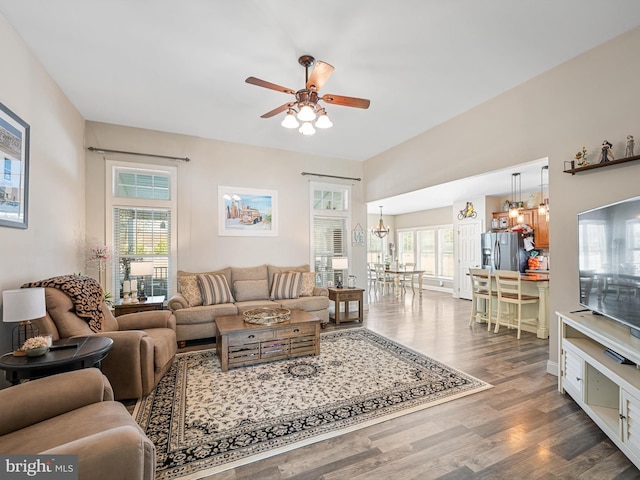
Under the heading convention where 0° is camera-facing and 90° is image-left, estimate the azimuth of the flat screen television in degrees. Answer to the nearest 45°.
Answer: approximately 45°

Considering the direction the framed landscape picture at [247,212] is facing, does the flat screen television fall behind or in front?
in front

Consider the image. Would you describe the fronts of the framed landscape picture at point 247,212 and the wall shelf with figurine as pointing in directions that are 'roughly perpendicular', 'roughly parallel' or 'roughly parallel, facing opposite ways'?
roughly perpendicular

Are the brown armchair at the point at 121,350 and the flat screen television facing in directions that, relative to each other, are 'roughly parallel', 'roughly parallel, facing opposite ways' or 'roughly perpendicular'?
roughly parallel, facing opposite ways

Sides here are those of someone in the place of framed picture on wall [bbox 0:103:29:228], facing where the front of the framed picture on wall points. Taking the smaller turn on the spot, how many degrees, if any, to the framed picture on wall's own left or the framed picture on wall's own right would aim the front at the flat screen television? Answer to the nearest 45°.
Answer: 0° — it already faces it

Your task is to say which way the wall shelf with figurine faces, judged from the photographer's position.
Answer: facing the viewer and to the left of the viewer

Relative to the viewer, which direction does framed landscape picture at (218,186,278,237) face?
toward the camera

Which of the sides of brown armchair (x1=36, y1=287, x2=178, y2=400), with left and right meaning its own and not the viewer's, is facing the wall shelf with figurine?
front

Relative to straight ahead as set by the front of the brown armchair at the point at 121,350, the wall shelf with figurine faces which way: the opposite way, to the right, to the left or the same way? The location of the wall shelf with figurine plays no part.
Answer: the opposite way

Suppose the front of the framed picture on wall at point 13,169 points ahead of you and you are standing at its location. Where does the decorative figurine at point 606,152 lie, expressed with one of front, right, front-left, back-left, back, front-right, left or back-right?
front

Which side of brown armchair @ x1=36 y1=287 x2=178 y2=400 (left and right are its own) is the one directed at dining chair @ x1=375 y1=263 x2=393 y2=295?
left

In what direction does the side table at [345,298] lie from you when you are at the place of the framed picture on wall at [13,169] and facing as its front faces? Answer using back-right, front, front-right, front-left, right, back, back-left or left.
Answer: front-left

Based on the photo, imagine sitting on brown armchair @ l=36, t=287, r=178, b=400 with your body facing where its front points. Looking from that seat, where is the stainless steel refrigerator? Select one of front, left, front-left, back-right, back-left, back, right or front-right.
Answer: front-left

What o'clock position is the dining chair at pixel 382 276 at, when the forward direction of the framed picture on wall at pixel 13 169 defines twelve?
The dining chair is roughly at 10 o'clock from the framed picture on wall.

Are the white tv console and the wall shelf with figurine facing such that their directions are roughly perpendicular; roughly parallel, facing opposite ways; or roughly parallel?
roughly parallel

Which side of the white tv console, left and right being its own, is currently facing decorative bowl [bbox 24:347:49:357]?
front

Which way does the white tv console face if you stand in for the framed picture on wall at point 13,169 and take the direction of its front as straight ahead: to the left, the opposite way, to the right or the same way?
the opposite way

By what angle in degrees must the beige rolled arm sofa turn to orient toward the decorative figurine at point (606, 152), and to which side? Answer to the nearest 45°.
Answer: approximately 45° to its left

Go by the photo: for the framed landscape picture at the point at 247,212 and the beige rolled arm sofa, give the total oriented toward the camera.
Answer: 2

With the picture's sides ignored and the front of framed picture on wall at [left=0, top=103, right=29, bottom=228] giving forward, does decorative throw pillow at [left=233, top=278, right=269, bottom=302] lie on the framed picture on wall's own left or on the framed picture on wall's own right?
on the framed picture on wall's own left

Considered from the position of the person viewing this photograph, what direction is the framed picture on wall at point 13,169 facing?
facing the viewer and to the right of the viewer

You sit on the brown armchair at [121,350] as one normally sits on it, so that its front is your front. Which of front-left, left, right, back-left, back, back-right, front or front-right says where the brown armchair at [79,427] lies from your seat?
front-right
